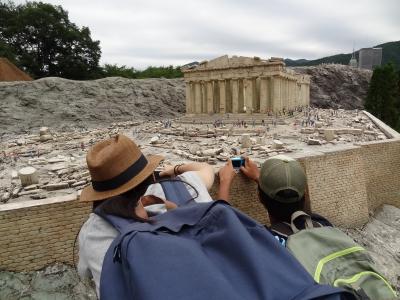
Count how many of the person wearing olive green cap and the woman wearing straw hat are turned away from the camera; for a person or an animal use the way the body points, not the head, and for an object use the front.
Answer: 2

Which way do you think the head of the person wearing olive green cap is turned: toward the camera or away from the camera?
away from the camera

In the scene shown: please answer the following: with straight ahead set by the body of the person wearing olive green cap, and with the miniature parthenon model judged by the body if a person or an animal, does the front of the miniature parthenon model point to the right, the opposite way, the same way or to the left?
the opposite way

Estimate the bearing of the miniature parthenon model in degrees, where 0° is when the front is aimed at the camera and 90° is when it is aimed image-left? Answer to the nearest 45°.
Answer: approximately 0°

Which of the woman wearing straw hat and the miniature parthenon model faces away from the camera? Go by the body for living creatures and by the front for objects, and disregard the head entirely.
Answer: the woman wearing straw hat

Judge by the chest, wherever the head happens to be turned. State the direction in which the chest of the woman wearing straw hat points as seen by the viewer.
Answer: away from the camera

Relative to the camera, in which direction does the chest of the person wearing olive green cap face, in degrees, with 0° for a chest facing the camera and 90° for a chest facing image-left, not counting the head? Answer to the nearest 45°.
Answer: approximately 180°
